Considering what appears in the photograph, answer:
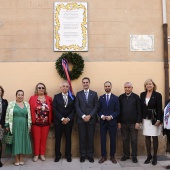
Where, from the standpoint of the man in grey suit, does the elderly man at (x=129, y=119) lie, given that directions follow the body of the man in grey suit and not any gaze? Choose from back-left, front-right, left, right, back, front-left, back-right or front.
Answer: left

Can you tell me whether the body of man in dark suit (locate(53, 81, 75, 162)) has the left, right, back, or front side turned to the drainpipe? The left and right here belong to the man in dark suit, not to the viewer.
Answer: left

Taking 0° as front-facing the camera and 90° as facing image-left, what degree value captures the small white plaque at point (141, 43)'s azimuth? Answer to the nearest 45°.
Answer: approximately 0°

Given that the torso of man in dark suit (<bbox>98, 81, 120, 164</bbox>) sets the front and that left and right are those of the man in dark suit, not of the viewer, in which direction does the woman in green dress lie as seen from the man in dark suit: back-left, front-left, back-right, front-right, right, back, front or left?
right

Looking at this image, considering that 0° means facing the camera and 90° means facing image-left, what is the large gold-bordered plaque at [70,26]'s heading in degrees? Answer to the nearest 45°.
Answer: approximately 0°
